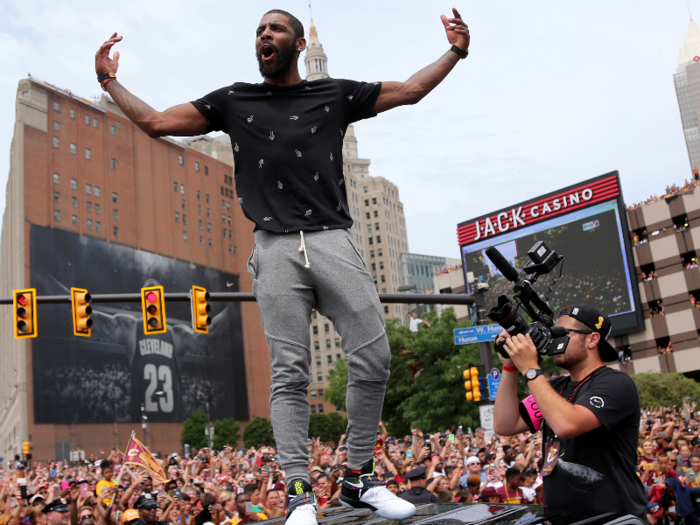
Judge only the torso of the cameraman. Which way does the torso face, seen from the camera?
to the viewer's left

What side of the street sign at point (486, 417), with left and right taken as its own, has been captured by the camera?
front

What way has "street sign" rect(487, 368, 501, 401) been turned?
toward the camera

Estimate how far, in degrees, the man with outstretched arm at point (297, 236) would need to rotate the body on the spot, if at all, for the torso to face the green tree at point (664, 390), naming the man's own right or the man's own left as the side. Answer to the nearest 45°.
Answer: approximately 135° to the man's own left

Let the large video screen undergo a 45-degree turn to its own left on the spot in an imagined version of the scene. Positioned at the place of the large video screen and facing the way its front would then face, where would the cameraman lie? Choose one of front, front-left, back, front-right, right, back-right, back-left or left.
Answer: front

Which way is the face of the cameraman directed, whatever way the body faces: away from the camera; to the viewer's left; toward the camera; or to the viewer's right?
to the viewer's left

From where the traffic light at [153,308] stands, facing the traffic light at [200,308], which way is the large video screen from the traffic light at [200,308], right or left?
left

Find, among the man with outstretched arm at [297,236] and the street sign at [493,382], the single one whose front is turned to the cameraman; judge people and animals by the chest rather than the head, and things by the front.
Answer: the street sign

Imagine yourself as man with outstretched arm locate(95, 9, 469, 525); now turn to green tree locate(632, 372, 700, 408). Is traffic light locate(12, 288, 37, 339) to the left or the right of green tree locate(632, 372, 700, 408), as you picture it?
left

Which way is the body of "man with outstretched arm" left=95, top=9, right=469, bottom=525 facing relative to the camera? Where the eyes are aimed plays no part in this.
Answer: toward the camera

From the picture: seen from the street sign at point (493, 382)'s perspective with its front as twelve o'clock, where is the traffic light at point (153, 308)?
The traffic light is roughly at 2 o'clock from the street sign.

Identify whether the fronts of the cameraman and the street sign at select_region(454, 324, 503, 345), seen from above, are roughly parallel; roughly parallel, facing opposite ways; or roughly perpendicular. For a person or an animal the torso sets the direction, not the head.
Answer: roughly perpendicular

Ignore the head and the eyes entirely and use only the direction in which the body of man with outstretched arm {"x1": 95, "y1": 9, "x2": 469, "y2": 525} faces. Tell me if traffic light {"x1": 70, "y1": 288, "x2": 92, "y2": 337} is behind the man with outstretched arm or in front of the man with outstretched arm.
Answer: behind

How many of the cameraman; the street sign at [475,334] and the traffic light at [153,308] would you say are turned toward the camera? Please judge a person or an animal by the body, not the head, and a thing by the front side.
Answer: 2
